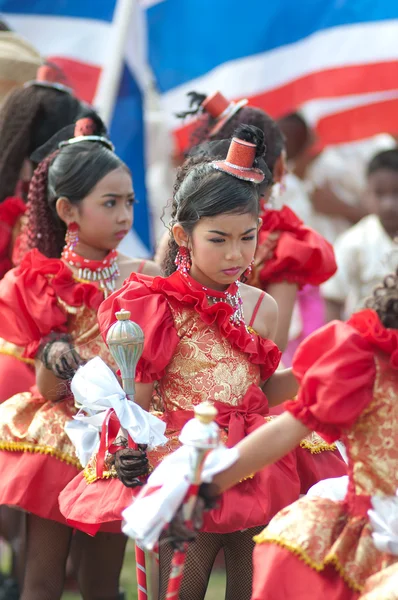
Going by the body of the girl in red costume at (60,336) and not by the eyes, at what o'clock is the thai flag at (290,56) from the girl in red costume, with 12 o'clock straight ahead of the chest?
The thai flag is roughly at 8 o'clock from the girl in red costume.

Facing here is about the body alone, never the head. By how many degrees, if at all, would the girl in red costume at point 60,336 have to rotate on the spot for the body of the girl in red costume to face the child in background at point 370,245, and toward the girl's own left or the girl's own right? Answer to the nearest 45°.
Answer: approximately 90° to the girl's own left

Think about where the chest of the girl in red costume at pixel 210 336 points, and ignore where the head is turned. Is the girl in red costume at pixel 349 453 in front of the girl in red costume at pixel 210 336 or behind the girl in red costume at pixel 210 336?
in front

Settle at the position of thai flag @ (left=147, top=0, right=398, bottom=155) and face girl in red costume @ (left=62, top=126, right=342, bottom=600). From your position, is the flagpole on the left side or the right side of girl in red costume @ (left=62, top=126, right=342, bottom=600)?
right

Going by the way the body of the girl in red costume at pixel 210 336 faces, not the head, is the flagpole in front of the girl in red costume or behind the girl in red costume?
behind

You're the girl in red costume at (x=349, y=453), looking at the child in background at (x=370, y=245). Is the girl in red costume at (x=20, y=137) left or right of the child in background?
left

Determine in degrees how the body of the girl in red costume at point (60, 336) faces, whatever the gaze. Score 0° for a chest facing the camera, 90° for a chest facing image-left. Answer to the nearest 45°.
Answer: approximately 315°
